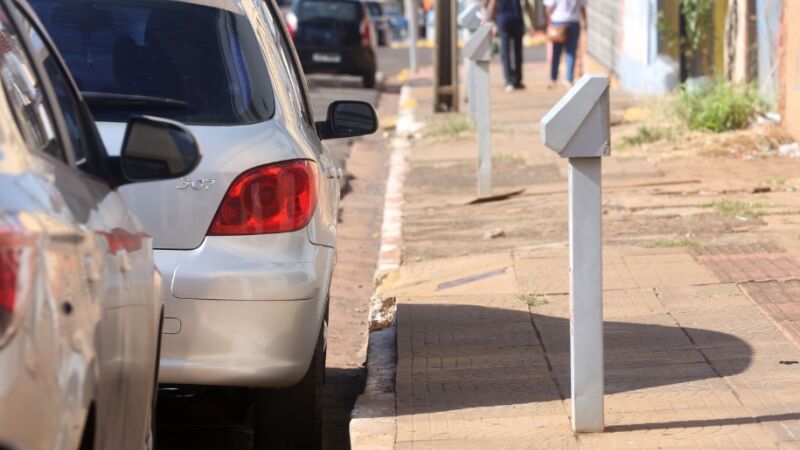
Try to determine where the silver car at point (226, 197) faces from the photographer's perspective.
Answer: facing away from the viewer

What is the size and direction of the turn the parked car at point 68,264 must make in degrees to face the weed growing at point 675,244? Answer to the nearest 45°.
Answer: approximately 45° to its right

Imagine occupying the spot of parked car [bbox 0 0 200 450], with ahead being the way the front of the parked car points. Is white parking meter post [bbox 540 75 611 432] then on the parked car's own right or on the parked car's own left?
on the parked car's own right

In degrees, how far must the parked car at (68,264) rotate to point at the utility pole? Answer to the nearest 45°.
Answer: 0° — it already faces it

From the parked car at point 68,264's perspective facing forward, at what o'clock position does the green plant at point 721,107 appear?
The green plant is roughly at 1 o'clock from the parked car.

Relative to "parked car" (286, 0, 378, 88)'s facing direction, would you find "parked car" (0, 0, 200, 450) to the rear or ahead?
to the rear

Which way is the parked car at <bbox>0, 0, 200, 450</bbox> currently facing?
away from the camera

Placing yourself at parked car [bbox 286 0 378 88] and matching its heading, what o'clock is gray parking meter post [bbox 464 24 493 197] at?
The gray parking meter post is roughly at 6 o'clock from the parked car.

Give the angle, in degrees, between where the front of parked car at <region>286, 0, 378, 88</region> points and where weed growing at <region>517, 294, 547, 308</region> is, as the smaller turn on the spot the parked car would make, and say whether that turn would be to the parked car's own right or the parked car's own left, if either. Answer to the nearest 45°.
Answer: approximately 180°

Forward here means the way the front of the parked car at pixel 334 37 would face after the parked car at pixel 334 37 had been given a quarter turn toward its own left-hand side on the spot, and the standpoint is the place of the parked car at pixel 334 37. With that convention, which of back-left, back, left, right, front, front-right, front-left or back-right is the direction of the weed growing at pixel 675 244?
left

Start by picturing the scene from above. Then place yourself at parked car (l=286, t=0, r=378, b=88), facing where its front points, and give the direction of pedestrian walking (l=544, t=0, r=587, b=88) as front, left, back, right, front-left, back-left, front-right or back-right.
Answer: back-right

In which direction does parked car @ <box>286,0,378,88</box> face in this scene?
away from the camera

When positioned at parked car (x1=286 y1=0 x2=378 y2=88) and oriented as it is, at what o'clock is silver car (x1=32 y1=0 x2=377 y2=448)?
The silver car is roughly at 6 o'clock from the parked car.

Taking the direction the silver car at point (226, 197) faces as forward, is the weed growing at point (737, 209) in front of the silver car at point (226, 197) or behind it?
in front
